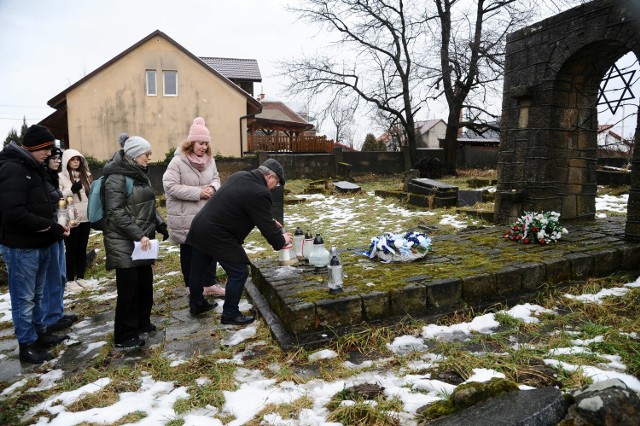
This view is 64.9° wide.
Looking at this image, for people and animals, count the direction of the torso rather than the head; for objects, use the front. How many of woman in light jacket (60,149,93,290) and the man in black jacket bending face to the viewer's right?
1

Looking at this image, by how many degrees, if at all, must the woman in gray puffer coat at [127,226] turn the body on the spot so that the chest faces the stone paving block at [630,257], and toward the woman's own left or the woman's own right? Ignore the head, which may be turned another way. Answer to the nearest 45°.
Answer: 0° — they already face it

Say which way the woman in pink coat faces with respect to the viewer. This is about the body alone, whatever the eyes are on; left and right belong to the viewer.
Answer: facing the viewer and to the right of the viewer

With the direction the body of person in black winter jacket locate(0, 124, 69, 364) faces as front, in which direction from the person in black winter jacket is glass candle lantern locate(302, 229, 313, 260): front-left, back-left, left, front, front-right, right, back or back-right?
front

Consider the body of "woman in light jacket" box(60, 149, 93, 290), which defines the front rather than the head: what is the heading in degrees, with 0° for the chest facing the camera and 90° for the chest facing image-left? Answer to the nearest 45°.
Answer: approximately 0°

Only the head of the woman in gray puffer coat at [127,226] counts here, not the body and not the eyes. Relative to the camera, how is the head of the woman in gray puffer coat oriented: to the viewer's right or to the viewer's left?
to the viewer's right

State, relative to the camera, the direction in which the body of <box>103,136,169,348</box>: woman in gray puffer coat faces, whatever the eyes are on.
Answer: to the viewer's right

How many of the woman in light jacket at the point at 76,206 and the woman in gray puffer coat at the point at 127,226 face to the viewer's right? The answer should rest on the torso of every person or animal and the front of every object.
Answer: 1

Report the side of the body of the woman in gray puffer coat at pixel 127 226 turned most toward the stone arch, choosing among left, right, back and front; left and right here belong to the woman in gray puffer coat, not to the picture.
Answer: front

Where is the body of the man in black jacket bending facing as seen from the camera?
to the viewer's right

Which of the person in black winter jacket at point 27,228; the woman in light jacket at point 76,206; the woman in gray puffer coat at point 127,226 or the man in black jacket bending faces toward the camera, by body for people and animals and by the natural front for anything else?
the woman in light jacket

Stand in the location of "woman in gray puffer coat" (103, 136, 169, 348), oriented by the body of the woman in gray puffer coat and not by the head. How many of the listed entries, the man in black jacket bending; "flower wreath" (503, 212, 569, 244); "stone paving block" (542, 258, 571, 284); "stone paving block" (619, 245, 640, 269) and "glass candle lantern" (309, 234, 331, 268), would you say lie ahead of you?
5

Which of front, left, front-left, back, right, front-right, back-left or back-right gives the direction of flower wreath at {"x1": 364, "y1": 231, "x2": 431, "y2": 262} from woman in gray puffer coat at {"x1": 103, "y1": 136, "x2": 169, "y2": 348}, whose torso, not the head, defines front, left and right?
front

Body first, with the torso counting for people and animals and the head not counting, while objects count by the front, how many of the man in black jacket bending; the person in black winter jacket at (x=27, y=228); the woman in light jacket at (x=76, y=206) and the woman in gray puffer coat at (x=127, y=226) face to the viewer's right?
3

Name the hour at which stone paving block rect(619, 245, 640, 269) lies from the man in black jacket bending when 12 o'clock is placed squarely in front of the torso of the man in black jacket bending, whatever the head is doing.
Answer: The stone paving block is roughly at 12 o'clock from the man in black jacket bending.

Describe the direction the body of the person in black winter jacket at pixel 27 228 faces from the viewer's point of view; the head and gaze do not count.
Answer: to the viewer's right
